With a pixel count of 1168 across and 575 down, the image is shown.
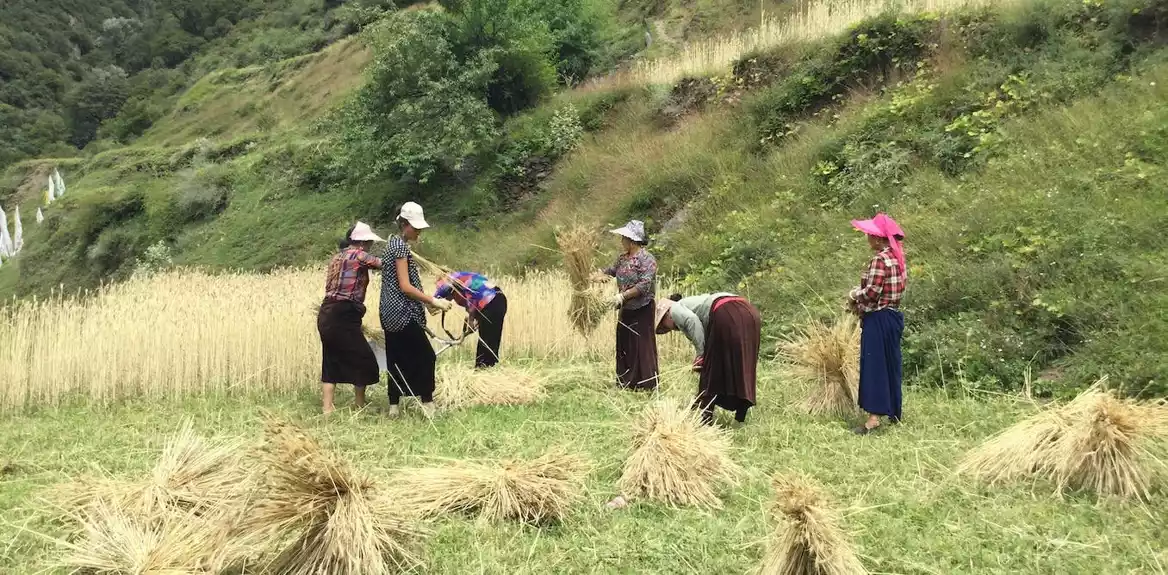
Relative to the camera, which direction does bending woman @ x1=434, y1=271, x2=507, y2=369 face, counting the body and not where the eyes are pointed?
to the viewer's left

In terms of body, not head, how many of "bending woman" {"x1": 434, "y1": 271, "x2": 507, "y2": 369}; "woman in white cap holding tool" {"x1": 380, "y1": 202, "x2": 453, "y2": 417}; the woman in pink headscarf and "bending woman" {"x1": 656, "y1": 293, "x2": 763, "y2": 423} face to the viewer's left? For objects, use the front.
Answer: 3

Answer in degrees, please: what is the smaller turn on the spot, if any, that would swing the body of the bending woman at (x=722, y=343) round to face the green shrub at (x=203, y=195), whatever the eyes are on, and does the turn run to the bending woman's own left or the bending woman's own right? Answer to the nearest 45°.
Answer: approximately 45° to the bending woman's own right

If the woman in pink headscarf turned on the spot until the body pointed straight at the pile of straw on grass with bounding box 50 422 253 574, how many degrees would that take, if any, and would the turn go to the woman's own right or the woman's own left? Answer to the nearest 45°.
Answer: approximately 45° to the woman's own left

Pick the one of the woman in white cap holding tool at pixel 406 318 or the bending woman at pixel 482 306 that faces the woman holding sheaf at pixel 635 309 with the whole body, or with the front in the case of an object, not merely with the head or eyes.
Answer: the woman in white cap holding tool at pixel 406 318

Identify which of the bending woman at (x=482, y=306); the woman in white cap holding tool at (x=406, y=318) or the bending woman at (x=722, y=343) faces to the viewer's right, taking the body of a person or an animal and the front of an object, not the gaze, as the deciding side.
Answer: the woman in white cap holding tool

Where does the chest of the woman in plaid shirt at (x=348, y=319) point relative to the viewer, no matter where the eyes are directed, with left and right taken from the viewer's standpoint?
facing away from the viewer and to the right of the viewer

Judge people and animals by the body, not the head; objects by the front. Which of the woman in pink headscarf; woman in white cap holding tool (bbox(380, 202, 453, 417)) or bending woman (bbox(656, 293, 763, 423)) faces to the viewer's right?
the woman in white cap holding tool

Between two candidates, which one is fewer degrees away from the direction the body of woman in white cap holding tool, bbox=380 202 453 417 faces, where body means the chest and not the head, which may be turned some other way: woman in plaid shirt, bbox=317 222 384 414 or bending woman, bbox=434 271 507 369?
the bending woman

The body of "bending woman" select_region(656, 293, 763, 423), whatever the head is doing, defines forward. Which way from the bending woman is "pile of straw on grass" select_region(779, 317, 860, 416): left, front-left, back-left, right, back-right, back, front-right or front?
back-right

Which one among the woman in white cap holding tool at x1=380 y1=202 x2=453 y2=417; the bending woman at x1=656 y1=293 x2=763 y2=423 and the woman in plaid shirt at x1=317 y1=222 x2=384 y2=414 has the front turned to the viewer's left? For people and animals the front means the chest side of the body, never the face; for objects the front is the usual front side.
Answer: the bending woman

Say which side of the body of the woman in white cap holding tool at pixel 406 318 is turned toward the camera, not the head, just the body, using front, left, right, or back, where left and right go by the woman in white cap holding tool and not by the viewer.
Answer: right

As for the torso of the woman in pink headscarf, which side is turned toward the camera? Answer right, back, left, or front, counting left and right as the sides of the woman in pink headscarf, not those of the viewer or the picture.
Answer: left

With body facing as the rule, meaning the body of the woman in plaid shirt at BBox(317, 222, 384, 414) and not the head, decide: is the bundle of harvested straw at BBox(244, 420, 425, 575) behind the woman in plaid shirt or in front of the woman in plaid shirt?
behind

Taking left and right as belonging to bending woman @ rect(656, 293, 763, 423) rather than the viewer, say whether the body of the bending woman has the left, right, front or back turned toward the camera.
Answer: left

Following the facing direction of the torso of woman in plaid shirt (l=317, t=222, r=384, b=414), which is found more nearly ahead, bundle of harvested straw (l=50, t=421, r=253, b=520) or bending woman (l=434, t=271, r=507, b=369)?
the bending woman
